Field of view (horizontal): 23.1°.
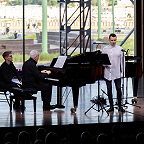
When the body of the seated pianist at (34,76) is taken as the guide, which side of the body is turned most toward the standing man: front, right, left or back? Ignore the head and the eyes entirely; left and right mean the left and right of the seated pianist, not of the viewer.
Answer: front

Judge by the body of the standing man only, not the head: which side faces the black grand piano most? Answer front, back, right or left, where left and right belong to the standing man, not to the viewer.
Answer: right

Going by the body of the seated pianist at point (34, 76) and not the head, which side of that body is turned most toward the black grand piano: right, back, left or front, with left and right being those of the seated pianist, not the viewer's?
front

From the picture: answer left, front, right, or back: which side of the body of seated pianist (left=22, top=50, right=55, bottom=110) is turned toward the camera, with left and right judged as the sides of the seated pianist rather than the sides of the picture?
right

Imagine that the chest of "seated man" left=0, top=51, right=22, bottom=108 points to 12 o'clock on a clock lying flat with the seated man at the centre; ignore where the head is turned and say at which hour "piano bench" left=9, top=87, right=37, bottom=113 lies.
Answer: The piano bench is roughly at 2 o'clock from the seated man.

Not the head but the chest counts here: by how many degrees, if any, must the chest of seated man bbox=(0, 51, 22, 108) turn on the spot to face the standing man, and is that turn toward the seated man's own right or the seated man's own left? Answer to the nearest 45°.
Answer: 0° — they already face them

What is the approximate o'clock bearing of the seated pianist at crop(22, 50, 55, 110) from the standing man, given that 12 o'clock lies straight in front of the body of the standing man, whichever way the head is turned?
The seated pianist is roughly at 3 o'clock from the standing man.

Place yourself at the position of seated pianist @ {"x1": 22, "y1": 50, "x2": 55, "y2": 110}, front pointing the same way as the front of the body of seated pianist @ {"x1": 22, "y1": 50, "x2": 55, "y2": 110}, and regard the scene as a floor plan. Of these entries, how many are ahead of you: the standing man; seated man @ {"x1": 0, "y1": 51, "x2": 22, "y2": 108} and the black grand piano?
2

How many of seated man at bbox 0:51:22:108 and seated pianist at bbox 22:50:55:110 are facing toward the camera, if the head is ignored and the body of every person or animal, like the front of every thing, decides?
0

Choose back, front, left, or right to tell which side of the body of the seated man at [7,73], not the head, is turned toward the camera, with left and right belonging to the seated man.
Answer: right

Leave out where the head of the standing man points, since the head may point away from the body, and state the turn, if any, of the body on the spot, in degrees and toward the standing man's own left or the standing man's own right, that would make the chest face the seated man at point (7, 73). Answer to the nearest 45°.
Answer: approximately 90° to the standing man's own right

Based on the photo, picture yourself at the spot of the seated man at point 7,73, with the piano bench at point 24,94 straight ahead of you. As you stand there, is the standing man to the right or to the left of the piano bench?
left

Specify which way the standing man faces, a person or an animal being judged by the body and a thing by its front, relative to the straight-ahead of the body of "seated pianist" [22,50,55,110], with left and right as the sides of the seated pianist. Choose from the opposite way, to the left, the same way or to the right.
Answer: to the right

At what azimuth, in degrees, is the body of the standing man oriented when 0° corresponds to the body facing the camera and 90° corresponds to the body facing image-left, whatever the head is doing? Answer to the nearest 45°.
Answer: approximately 0°

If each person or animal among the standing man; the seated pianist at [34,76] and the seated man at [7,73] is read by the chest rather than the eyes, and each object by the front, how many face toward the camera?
1
